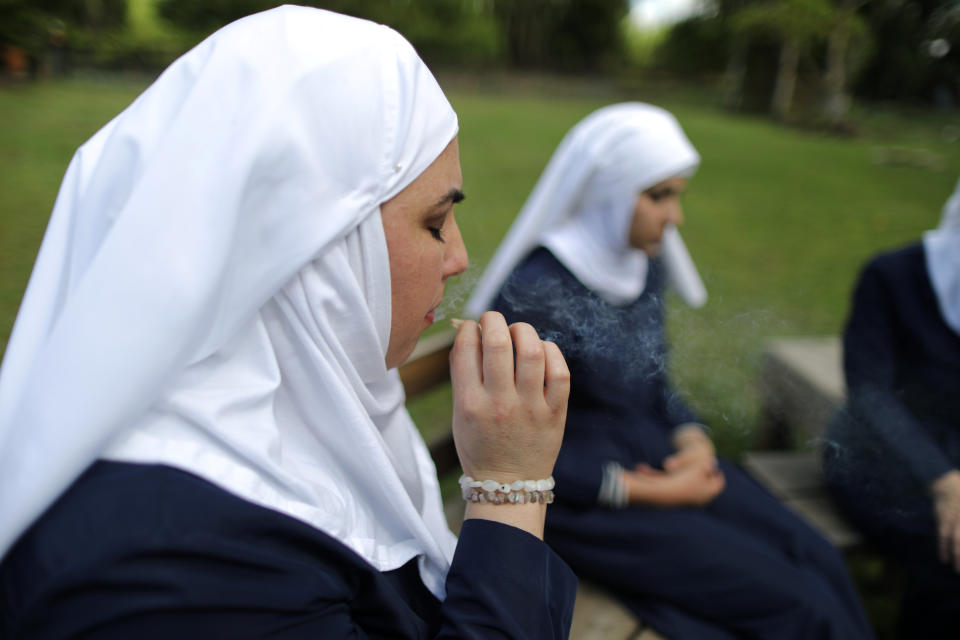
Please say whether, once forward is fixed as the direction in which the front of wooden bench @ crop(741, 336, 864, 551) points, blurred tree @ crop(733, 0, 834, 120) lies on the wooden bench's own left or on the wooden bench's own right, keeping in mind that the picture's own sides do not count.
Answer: on the wooden bench's own right

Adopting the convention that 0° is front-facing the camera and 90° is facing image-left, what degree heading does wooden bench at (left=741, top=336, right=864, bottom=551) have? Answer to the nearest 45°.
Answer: approximately 45°

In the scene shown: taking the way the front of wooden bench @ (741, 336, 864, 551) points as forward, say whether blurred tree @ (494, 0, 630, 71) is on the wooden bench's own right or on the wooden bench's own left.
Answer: on the wooden bench's own right

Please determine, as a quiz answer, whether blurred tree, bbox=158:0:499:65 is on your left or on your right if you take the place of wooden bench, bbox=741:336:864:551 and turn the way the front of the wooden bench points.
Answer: on your right

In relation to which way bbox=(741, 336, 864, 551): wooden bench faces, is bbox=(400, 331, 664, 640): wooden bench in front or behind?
in front

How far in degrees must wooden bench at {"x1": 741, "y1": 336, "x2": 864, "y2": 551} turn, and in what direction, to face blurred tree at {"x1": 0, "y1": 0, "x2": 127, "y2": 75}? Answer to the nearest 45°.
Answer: approximately 45° to its right

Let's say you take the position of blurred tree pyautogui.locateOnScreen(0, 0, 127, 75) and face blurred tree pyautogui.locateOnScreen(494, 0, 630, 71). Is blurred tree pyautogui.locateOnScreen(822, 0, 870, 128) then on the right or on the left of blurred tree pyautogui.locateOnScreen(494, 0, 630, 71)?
right

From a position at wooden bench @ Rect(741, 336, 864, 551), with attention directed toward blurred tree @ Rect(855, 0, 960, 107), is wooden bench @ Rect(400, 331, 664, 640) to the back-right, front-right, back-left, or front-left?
back-left

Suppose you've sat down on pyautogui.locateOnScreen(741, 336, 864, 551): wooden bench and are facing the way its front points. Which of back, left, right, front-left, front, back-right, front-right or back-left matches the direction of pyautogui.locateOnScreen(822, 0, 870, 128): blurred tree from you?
back-right
